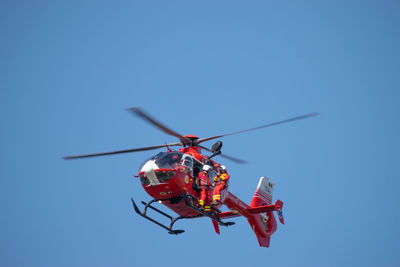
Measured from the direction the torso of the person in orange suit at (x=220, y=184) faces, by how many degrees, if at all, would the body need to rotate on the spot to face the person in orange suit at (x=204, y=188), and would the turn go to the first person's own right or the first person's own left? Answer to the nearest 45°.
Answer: approximately 45° to the first person's own right

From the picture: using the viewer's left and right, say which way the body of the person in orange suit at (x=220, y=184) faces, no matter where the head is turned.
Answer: facing the viewer and to the left of the viewer
